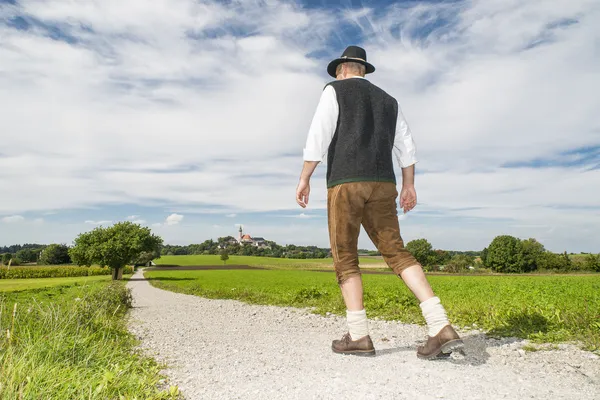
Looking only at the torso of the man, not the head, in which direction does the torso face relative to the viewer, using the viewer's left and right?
facing away from the viewer and to the left of the viewer

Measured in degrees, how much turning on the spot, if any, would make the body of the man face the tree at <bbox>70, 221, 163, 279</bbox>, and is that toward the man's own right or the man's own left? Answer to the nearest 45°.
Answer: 0° — they already face it
